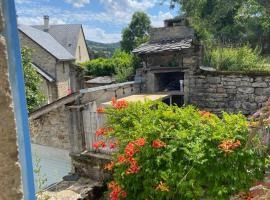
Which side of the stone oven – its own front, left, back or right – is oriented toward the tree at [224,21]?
back

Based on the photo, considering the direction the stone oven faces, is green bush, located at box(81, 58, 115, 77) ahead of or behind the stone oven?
behind

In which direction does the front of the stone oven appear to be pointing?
toward the camera

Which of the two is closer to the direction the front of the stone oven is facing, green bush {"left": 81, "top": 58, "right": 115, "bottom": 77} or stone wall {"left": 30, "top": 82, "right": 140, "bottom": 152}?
the stone wall

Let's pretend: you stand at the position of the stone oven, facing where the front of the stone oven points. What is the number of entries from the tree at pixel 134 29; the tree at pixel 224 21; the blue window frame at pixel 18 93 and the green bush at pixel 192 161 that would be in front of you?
2

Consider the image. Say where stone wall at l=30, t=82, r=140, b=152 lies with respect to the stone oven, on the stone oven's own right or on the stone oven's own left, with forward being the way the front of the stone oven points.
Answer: on the stone oven's own right

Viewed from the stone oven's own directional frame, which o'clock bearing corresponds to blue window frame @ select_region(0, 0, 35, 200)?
The blue window frame is roughly at 12 o'clock from the stone oven.

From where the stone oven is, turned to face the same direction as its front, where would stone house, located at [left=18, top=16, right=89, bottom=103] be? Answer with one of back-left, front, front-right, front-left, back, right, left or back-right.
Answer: back-right

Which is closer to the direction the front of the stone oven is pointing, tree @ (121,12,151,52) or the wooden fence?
the wooden fence

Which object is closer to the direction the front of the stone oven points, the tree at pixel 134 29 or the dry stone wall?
the dry stone wall

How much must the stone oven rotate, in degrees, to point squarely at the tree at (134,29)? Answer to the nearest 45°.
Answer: approximately 180°

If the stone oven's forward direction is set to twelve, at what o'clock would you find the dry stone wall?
The dry stone wall is roughly at 10 o'clock from the stone oven.

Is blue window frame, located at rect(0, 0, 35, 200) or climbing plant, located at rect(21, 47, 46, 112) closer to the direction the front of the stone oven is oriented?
the blue window frame

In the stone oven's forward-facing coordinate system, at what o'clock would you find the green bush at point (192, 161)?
The green bush is roughly at 12 o'clock from the stone oven.
